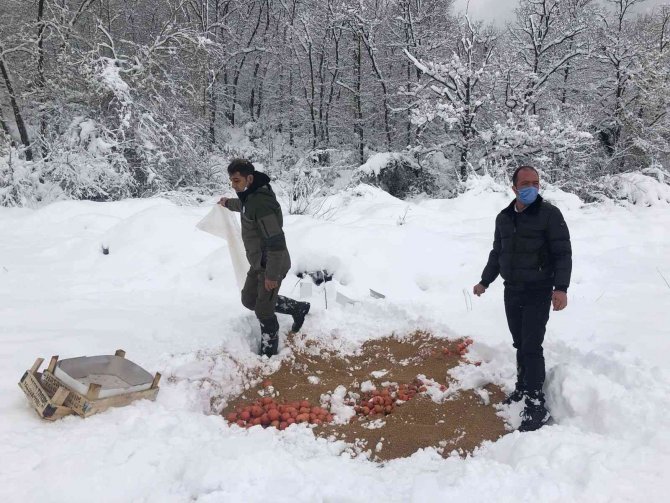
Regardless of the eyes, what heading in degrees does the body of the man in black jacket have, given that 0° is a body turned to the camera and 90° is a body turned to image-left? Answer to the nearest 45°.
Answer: approximately 45°

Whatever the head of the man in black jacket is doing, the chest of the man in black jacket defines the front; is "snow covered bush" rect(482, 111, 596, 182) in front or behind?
behind

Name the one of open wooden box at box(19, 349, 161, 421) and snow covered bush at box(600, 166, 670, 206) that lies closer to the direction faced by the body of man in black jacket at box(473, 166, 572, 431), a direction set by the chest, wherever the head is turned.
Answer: the open wooden box

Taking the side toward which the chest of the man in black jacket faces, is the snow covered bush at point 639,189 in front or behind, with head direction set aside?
behind

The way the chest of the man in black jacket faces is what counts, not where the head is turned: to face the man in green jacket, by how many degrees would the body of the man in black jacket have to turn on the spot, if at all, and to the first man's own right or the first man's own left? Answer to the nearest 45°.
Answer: approximately 45° to the first man's own right

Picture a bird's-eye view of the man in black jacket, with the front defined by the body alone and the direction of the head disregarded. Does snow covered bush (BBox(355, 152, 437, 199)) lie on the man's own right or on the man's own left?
on the man's own right
